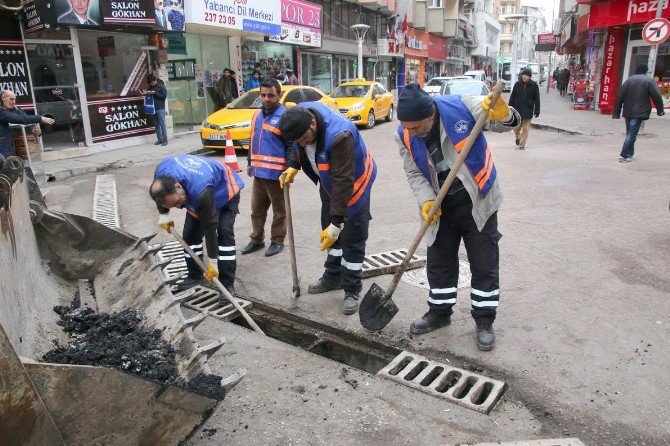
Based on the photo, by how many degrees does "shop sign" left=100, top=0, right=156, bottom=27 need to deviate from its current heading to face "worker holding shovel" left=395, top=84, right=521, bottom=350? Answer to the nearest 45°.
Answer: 0° — it already faces them

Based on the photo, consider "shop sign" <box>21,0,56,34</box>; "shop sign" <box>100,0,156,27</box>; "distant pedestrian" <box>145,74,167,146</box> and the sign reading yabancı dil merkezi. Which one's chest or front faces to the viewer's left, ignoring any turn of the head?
the distant pedestrian

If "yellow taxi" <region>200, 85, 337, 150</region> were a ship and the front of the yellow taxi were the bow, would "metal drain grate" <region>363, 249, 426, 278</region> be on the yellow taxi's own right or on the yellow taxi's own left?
on the yellow taxi's own left

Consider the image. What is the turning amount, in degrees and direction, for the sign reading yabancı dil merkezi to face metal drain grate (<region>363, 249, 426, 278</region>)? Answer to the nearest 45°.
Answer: approximately 45° to its right

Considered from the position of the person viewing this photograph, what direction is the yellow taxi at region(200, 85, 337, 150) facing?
facing the viewer and to the left of the viewer

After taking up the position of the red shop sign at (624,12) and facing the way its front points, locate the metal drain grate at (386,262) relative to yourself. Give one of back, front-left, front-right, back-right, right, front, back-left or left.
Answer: front-left

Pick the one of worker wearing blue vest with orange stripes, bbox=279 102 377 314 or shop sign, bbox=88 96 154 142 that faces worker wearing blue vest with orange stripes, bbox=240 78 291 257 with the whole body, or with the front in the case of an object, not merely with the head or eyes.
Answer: the shop sign

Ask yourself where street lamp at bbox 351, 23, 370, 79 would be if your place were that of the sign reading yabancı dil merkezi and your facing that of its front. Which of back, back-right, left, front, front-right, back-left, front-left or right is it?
left

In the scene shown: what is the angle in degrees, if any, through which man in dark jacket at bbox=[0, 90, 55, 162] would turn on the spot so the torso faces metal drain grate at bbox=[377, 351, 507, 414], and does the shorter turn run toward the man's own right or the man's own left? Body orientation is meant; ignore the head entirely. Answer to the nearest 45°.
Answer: approximately 90° to the man's own right

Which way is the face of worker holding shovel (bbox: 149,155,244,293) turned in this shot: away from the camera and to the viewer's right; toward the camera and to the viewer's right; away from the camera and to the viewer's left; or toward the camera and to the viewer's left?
toward the camera and to the viewer's left

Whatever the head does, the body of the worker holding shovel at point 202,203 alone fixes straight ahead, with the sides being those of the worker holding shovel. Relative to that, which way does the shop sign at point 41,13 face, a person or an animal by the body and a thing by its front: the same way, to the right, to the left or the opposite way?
to the left

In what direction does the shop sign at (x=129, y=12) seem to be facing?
toward the camera

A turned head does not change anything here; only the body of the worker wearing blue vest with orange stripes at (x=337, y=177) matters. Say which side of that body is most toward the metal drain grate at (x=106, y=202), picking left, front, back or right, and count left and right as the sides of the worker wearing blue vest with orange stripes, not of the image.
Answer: right
